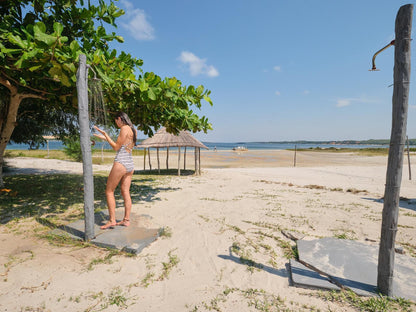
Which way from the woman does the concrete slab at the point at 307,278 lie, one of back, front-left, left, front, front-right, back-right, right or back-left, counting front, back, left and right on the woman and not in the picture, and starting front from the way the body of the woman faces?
back-left

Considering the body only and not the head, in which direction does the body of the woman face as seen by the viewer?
to the viewer's left

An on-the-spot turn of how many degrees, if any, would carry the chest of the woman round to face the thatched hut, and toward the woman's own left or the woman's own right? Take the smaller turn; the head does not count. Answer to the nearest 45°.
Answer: approximately 90° to the woman's own right

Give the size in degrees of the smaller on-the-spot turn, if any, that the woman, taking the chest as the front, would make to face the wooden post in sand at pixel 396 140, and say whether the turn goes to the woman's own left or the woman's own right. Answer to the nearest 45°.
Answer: approximately 135° to the woman's own left

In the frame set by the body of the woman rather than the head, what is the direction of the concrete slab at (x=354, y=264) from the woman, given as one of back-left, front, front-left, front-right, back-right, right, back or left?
back-left

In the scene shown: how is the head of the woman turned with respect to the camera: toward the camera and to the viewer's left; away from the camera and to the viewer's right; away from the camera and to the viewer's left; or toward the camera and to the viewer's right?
away from the camera and to the viewer's left
